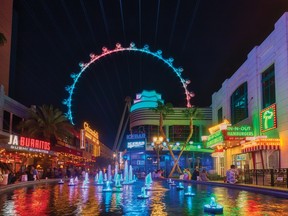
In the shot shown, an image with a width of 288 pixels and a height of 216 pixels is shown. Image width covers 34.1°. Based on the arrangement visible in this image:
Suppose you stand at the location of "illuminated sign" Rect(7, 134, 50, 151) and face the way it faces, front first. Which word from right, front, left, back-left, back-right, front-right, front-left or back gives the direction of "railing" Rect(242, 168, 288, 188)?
front

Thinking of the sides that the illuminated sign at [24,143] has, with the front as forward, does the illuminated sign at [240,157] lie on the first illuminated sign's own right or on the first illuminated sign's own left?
on the first illuminated sign's own left

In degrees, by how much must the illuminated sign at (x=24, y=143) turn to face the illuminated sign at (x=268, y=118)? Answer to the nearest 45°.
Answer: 0° — it already faces it

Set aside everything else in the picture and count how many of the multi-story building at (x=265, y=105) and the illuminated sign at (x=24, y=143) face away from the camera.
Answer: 0

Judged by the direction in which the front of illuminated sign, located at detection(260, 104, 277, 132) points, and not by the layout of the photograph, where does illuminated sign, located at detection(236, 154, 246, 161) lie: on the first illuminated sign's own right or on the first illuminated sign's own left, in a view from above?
on the first illuminated sign's own right

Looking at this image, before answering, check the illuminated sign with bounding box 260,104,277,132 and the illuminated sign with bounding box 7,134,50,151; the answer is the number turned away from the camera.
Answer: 0

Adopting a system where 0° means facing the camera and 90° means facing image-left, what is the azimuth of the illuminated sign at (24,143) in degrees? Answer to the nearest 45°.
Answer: approximately 315°

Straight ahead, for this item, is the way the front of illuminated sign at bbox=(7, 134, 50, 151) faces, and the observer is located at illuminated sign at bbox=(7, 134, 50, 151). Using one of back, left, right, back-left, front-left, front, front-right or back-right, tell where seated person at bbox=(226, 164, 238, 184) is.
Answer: front

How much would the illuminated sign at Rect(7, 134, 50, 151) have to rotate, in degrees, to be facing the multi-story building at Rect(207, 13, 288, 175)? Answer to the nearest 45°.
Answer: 0° — it already faces it

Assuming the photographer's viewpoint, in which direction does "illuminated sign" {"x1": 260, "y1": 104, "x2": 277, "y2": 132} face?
facing the viewer and to the left of the viewer

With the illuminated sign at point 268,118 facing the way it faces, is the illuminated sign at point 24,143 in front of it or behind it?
in front
